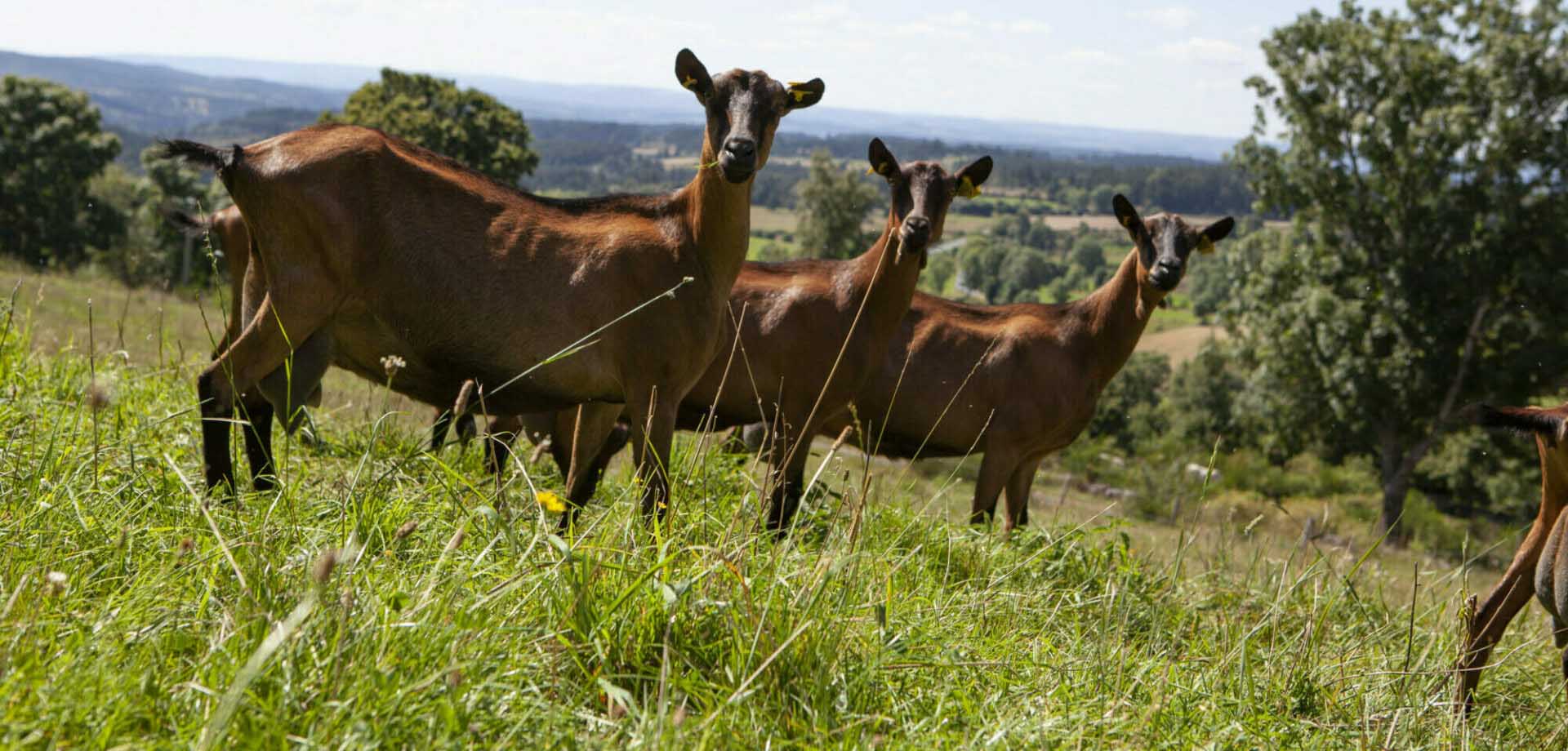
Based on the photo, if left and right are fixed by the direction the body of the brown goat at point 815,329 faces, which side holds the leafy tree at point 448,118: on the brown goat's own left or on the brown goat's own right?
on the brown goat's own left

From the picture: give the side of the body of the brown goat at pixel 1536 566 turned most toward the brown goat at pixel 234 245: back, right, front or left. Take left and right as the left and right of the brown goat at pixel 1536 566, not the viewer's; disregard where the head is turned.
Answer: back

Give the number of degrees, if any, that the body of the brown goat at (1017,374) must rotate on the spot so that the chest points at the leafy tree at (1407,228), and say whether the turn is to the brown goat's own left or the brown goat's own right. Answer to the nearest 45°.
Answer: approximately 90° to the brown goat's own left

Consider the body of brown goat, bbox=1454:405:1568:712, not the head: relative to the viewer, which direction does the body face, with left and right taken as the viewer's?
facing to the right of the viewer

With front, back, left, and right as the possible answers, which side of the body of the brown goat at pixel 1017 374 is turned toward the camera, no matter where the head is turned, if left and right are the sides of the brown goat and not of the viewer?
right

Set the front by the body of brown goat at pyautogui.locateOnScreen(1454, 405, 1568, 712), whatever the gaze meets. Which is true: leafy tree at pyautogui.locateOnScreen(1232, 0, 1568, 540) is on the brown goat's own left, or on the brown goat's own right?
on the brown goat's own left

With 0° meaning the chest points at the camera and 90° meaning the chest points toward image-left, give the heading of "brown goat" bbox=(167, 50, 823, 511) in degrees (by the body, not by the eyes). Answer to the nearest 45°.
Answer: approximately 270°

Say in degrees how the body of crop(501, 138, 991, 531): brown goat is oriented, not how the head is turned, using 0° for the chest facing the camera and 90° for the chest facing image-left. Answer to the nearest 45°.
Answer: approximately 270°

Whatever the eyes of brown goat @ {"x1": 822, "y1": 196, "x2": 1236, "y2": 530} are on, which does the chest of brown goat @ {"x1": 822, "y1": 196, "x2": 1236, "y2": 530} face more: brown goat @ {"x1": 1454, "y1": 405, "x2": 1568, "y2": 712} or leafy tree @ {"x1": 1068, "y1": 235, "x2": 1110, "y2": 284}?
the brown goat
